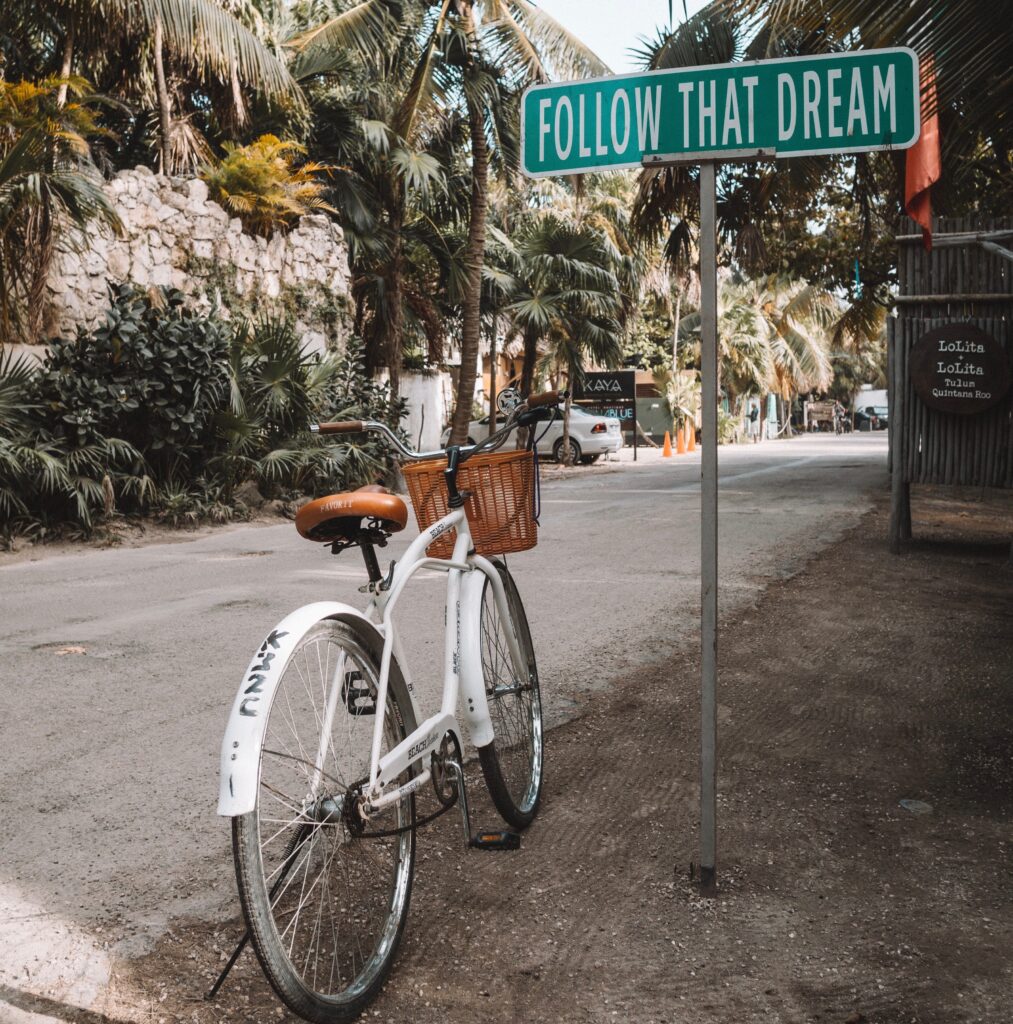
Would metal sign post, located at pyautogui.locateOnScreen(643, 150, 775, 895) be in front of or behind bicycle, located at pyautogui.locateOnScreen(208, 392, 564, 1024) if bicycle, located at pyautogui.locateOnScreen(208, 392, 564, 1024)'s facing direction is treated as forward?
in front

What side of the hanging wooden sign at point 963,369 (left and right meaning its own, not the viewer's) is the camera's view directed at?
front

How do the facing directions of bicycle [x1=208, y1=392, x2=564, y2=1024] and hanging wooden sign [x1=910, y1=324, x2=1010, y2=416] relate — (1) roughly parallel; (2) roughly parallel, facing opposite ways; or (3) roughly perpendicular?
roughly parallel, facing opposite ways

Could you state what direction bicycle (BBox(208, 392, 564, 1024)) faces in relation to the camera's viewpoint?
facing away from the viewer and to the right of the viewer

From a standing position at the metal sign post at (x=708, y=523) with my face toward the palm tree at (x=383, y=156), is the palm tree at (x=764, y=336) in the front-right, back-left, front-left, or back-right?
front-right

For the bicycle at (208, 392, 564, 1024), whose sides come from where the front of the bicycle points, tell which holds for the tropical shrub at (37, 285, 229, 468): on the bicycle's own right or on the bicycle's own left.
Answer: on the bicycle's own left

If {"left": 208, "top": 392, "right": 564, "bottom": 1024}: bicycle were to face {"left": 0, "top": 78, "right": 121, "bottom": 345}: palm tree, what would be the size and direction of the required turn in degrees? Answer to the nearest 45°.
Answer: approximately 45° to its left

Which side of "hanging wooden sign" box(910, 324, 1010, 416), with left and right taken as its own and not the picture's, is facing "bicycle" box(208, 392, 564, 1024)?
front

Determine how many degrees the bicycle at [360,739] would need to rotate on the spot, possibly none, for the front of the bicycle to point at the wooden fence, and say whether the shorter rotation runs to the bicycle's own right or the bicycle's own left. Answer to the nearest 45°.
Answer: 0° — it already faces it

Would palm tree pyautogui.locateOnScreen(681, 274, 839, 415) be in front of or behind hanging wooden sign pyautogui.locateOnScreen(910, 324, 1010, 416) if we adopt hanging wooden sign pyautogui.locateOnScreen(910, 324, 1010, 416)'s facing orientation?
behind

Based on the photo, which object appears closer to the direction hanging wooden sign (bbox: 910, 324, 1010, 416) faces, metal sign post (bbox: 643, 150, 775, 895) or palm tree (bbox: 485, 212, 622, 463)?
the metal sign post

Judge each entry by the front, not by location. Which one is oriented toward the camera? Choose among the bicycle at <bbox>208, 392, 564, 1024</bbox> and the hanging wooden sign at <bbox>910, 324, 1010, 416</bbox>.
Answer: the hanging wooden sign

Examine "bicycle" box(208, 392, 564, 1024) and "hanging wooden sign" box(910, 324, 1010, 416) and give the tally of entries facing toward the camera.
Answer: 1

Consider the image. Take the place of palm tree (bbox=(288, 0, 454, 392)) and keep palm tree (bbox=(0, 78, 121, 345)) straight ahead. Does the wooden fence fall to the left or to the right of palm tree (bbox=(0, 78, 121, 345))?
left
